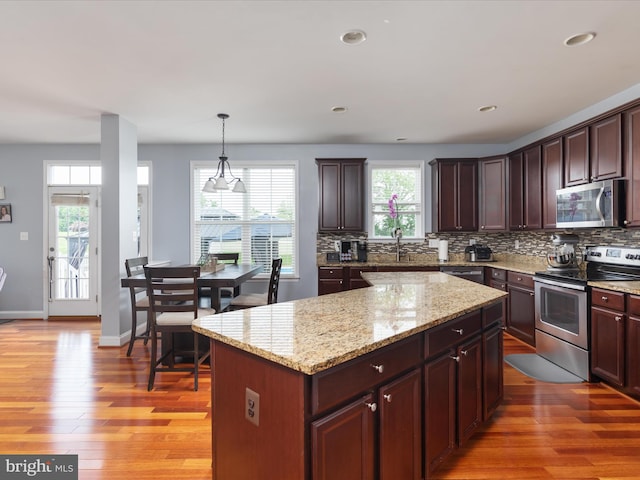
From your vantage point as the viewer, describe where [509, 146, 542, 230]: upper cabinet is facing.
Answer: facing the viewer and to the left of the viewer

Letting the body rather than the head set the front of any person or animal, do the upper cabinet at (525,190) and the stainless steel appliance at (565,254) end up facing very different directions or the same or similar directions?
same or similar directions

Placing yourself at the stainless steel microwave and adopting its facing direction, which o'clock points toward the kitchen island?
The kitchen island is roughly at 11 o'clock from the stainless steel microwave.

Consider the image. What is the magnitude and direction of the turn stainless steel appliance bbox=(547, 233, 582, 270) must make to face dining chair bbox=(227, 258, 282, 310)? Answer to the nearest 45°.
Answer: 0° — it already faces it

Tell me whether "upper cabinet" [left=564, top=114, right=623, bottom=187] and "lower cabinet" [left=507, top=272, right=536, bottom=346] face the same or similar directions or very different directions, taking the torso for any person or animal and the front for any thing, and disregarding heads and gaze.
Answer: same or similar directions

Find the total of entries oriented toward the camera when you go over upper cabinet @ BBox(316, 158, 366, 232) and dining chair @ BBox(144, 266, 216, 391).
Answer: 1

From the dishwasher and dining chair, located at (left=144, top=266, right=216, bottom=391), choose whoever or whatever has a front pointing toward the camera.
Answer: the dishwasher

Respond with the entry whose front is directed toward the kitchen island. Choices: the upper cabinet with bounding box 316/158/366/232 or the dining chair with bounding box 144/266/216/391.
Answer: the upper cabinet

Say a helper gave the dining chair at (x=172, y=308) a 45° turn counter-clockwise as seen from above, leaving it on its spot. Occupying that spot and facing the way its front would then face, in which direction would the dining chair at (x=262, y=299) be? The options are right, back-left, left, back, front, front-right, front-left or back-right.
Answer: front-right

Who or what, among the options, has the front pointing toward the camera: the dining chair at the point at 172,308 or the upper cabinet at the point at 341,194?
the upper cabinet

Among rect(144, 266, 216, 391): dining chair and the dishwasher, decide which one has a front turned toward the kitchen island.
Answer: the dishwasher

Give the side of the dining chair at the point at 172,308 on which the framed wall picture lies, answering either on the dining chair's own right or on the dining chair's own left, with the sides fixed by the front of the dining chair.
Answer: on the dining chair's own left

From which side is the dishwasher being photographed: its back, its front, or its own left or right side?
front

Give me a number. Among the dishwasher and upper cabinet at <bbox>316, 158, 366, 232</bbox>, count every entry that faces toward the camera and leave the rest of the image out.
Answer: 2
